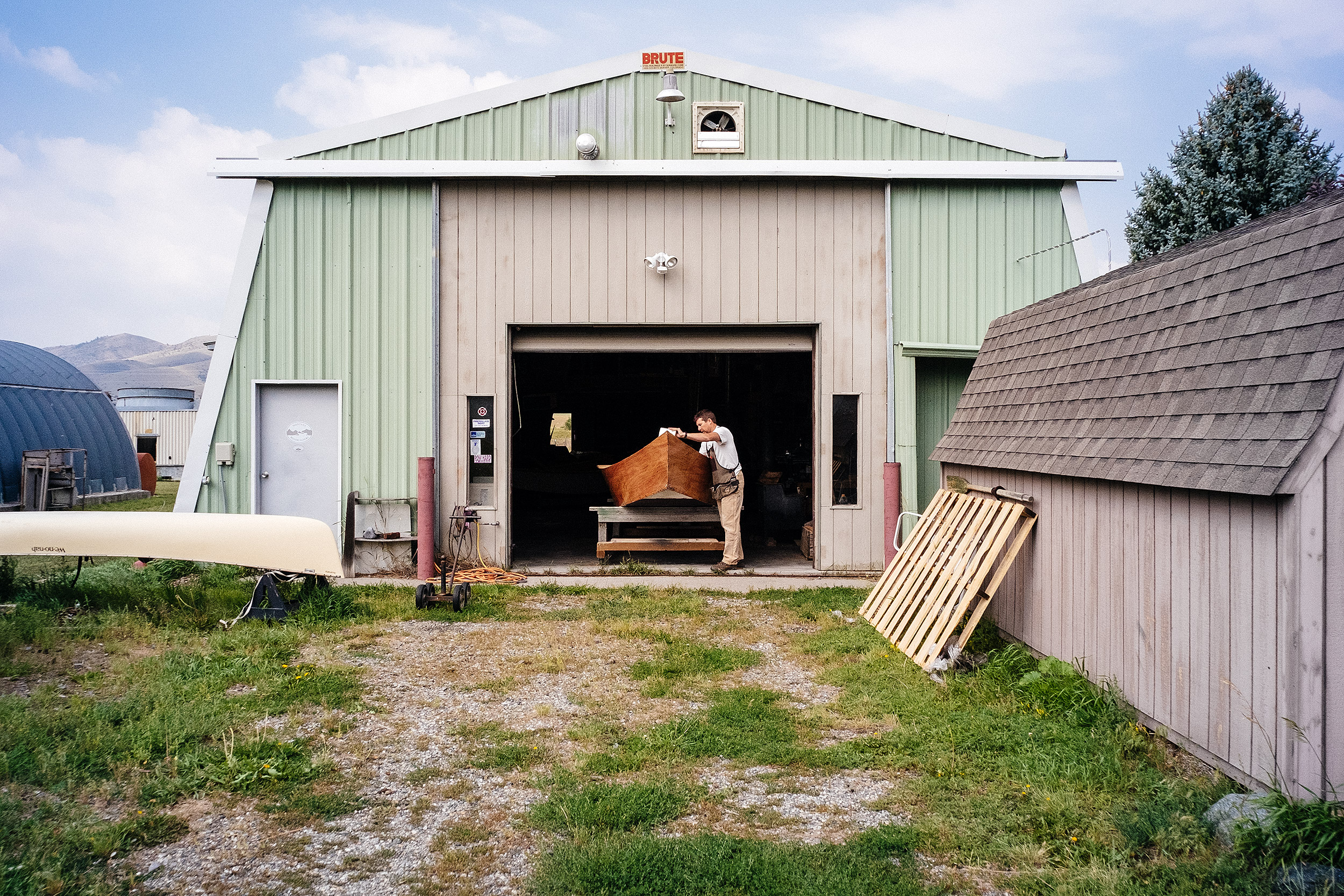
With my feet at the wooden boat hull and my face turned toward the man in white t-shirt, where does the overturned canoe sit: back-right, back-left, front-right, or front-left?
back-right

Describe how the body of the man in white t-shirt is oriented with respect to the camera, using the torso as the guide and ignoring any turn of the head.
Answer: to the viewer's left

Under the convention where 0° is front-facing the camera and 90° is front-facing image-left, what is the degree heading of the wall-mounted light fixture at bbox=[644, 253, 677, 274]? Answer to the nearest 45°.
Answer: approximately 0°

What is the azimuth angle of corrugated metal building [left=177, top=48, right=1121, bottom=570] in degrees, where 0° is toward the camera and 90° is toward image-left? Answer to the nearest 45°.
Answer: approximately 0°

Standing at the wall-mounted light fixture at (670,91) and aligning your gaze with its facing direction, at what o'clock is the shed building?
The shed building is roughly at 11 o'clock from the wall-mounted light fixture.

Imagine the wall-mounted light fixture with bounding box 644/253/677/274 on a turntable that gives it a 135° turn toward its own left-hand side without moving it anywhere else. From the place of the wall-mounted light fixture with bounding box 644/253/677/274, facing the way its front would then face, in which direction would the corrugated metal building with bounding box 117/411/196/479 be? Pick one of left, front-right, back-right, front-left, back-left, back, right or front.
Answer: left

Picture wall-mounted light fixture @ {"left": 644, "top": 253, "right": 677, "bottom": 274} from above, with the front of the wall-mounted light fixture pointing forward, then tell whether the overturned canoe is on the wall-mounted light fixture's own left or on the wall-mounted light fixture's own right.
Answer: on the wall-mounted light fixture's own right
